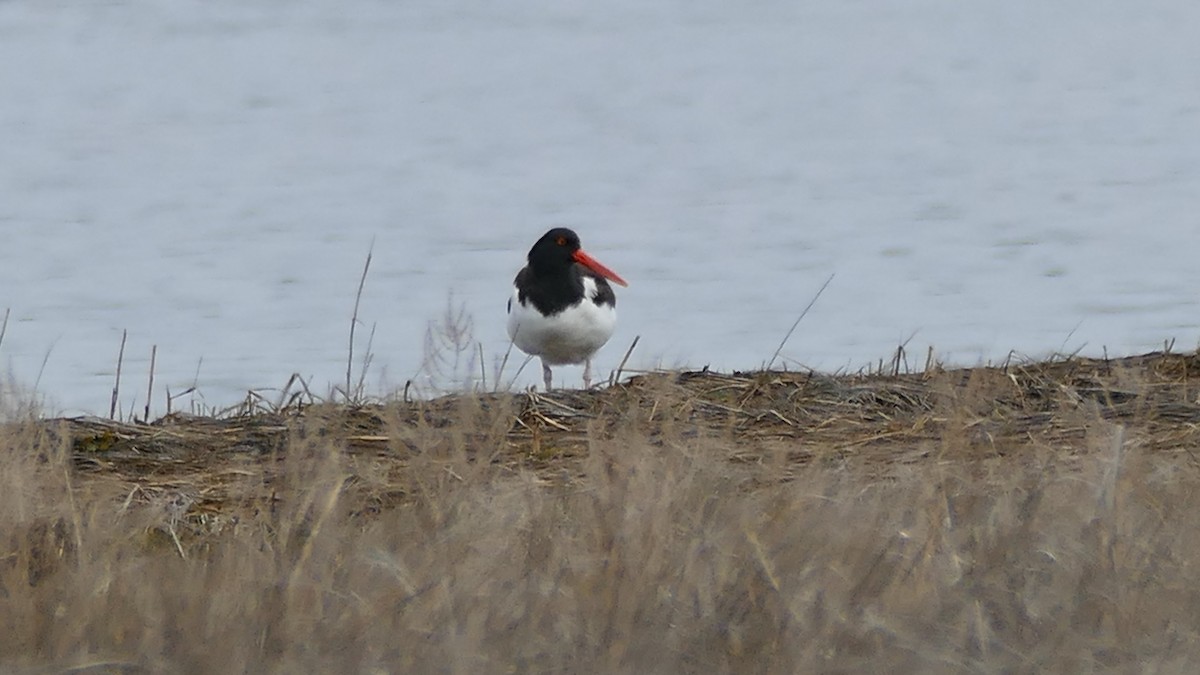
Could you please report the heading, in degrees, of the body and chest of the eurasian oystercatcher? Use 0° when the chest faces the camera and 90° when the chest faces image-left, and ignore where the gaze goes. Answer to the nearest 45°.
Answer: approximately 0°
